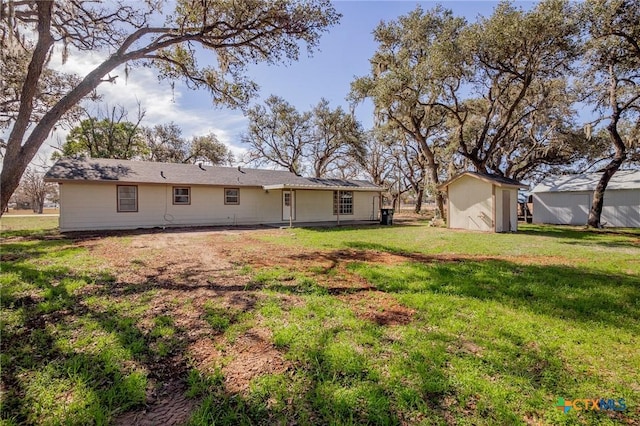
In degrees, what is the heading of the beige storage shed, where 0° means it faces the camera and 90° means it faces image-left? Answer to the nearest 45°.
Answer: approximately 315°

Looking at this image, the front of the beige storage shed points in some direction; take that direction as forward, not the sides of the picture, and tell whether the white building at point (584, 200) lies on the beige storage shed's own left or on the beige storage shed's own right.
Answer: on the beige storage shed's own left

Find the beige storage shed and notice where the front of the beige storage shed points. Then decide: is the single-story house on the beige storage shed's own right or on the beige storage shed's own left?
on the beige storage shed's own right

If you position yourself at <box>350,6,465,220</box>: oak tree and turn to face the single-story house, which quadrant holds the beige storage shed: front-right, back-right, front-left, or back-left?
back-left
